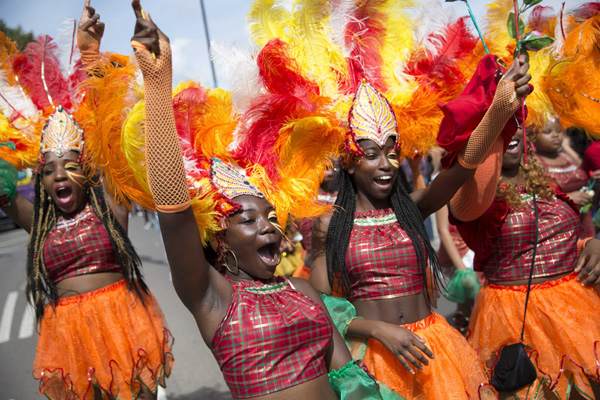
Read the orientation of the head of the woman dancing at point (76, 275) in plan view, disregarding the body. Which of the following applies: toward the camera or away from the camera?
toward the camera

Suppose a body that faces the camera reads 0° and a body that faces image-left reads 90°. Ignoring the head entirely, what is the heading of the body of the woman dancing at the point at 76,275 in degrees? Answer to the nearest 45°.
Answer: approximately 0°
